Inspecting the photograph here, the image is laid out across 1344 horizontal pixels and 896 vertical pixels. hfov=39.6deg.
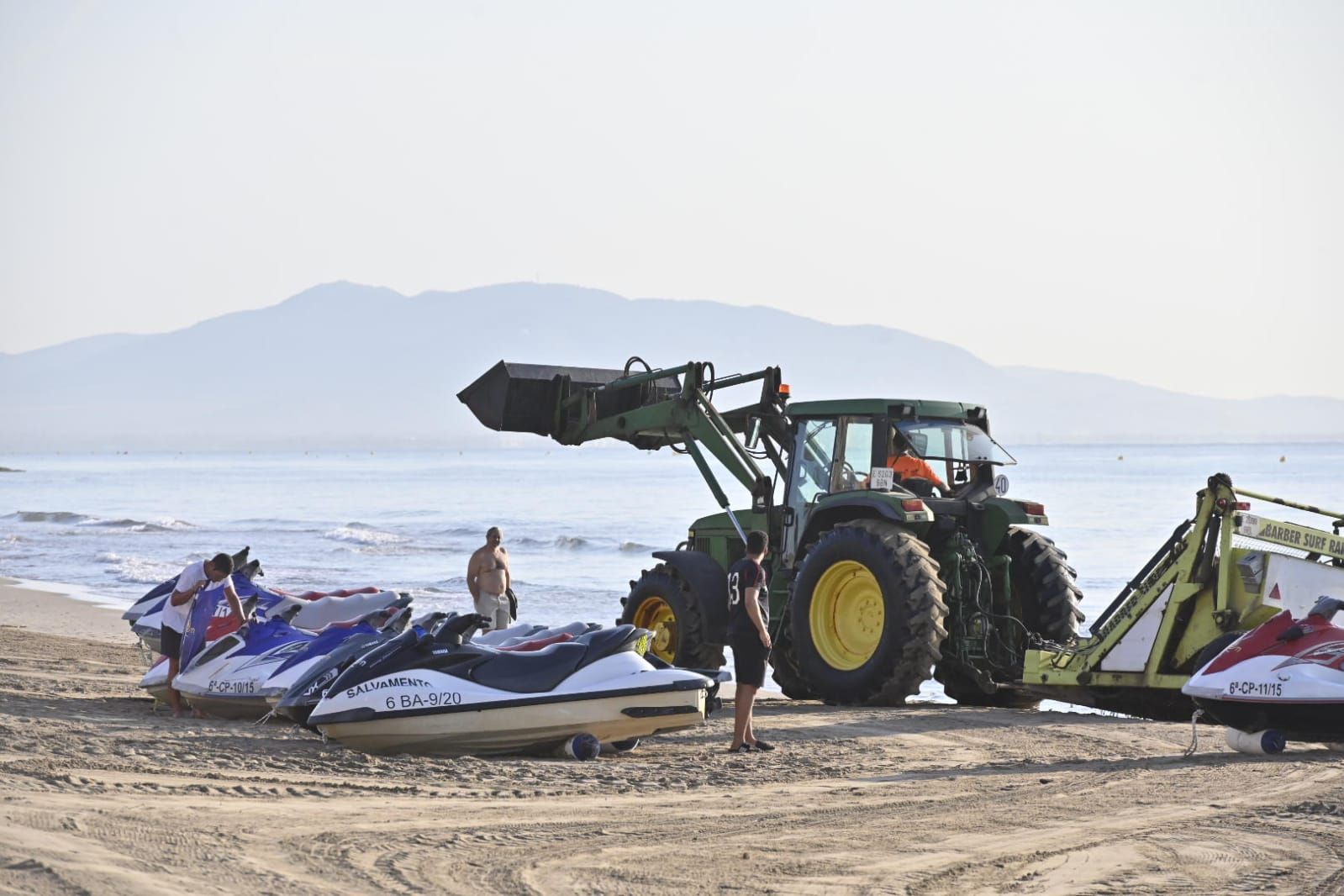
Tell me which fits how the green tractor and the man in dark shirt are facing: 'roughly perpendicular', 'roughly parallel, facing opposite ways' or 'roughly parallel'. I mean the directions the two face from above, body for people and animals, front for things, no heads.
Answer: roughly perpendicular

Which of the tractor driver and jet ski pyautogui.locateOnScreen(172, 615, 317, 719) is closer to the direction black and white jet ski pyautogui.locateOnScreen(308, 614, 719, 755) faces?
the jet ski

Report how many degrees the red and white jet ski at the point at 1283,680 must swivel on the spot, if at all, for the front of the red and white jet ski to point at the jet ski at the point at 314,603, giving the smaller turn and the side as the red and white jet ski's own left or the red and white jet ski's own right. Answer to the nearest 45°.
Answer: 0° — it already faces it

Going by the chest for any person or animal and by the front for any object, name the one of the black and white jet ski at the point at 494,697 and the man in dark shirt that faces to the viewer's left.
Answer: the black and white jet ski

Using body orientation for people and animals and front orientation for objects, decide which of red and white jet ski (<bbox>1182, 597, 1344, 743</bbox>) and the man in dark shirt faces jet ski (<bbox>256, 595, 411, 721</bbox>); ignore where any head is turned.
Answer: the red and white jet ski

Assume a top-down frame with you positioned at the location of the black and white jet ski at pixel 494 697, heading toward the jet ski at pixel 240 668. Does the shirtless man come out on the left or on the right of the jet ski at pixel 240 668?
right

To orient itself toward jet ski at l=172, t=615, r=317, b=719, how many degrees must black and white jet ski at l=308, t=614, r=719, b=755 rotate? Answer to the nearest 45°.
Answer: approximately 45° to its right

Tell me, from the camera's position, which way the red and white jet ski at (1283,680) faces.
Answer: facing to the left of the viewer

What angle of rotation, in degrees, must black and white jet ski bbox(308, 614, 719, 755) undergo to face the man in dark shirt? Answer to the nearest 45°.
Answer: approximately 180°

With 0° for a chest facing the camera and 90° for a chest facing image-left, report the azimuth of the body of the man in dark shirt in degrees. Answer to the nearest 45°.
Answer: approximately 225°

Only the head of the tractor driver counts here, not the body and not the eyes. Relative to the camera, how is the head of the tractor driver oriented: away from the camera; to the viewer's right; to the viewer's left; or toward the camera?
to the viewer's left

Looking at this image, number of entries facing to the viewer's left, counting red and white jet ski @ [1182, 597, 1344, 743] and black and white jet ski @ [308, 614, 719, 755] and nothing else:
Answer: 2

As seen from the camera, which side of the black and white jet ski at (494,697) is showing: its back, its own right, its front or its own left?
left

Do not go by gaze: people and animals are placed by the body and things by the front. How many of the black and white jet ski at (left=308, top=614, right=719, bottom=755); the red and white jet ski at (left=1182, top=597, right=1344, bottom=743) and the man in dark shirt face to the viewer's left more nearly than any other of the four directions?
2

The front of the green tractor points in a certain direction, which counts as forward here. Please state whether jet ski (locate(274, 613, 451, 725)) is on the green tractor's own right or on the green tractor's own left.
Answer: on the green tractor's own left

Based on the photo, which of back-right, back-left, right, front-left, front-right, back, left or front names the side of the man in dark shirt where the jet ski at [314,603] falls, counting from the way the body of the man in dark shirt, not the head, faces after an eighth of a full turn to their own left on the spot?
front-left
